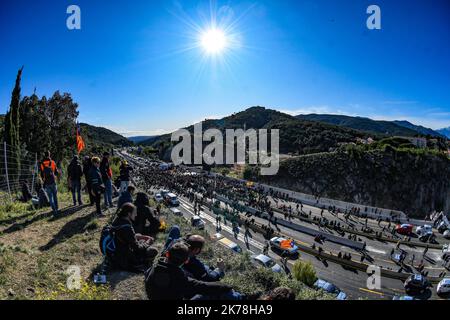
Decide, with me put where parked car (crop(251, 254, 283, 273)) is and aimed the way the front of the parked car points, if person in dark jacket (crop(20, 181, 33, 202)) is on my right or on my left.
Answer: on my right

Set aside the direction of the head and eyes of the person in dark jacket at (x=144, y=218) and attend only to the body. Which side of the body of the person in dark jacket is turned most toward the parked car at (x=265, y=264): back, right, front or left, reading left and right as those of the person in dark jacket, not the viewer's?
front

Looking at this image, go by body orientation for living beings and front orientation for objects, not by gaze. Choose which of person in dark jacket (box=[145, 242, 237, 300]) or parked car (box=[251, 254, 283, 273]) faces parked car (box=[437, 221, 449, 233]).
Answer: the person in dark jacket

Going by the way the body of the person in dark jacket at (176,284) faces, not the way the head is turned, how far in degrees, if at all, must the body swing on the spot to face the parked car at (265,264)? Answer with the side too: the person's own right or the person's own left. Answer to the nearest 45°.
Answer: approximately 45° to the person's own left

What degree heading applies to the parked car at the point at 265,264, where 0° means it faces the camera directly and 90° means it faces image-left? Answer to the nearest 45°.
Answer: approximately 315°

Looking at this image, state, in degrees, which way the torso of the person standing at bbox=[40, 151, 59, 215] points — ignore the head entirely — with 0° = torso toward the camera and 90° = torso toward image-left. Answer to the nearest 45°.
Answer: approximately 180°

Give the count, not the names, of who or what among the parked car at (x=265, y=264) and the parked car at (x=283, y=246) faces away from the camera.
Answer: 0

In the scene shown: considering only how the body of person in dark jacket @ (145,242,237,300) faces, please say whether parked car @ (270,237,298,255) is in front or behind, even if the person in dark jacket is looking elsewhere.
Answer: in front

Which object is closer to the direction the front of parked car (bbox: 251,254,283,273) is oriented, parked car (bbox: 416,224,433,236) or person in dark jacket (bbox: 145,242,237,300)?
the person in dark jacket

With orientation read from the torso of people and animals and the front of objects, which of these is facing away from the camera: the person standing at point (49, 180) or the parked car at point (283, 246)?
the person standing

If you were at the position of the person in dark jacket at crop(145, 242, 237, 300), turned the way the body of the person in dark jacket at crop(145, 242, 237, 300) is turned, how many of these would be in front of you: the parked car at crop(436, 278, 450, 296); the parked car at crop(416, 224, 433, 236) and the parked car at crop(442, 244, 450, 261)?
3
